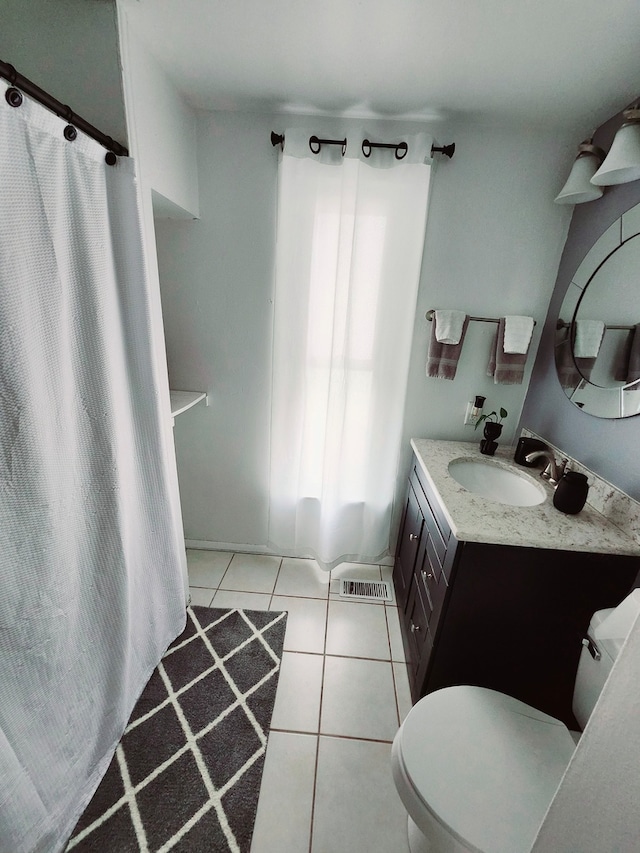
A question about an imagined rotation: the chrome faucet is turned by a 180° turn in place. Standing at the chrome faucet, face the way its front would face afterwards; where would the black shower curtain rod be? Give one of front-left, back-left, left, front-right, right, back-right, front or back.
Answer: back-right

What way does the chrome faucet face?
to the viewer's left

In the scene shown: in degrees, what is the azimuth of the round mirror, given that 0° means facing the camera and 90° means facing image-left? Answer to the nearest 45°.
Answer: approximately 45°

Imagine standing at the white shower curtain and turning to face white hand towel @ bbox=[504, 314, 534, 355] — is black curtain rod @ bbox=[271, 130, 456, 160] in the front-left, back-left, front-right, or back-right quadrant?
front-left

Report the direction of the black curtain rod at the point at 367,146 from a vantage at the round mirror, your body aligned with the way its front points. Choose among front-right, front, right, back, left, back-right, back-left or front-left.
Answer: front-right

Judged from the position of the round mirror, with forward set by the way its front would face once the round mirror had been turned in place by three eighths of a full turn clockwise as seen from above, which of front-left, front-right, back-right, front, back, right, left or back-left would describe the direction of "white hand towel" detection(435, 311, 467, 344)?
left

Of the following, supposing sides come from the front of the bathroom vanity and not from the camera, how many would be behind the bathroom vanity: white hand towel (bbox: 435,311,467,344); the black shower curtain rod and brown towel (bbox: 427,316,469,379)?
0

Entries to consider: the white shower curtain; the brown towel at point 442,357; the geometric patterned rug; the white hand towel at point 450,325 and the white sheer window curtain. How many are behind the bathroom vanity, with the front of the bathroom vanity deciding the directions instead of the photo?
0

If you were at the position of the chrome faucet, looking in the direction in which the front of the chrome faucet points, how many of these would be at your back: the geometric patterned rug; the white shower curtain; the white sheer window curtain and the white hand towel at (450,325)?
0

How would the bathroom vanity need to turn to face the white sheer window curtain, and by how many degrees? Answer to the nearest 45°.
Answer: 0° — it already faces it

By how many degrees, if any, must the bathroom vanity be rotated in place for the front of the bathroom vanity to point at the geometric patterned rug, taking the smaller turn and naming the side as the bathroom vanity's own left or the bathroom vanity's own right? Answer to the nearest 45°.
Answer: approximately 45° to the bathroom vanity's own left

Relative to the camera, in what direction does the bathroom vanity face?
facing to the left of the viewer

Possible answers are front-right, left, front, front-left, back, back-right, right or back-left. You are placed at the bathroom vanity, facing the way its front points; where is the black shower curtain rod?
front-left

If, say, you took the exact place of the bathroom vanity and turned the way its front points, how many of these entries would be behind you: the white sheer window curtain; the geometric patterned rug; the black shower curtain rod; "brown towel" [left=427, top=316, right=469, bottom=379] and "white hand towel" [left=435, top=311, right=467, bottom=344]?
0

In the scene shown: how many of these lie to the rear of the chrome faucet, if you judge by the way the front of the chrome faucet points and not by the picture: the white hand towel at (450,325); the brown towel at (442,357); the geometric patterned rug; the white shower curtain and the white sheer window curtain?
0

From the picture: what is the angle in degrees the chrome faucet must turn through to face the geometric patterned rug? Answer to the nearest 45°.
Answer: approximately 45° to its left
